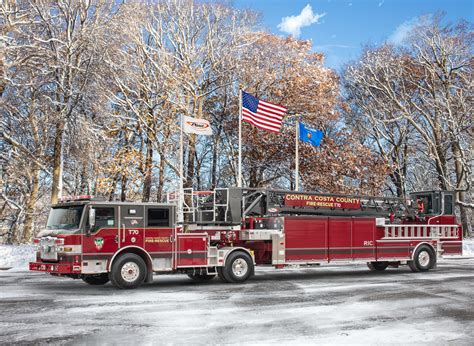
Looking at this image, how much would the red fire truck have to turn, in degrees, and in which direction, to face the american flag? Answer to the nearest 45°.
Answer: approximately 135° to its right

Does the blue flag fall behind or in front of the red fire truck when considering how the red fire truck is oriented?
behind

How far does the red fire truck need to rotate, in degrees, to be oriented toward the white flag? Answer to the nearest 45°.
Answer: approximately 135° to its right

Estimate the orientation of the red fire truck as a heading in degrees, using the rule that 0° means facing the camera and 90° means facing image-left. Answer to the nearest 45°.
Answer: approximately 45°
